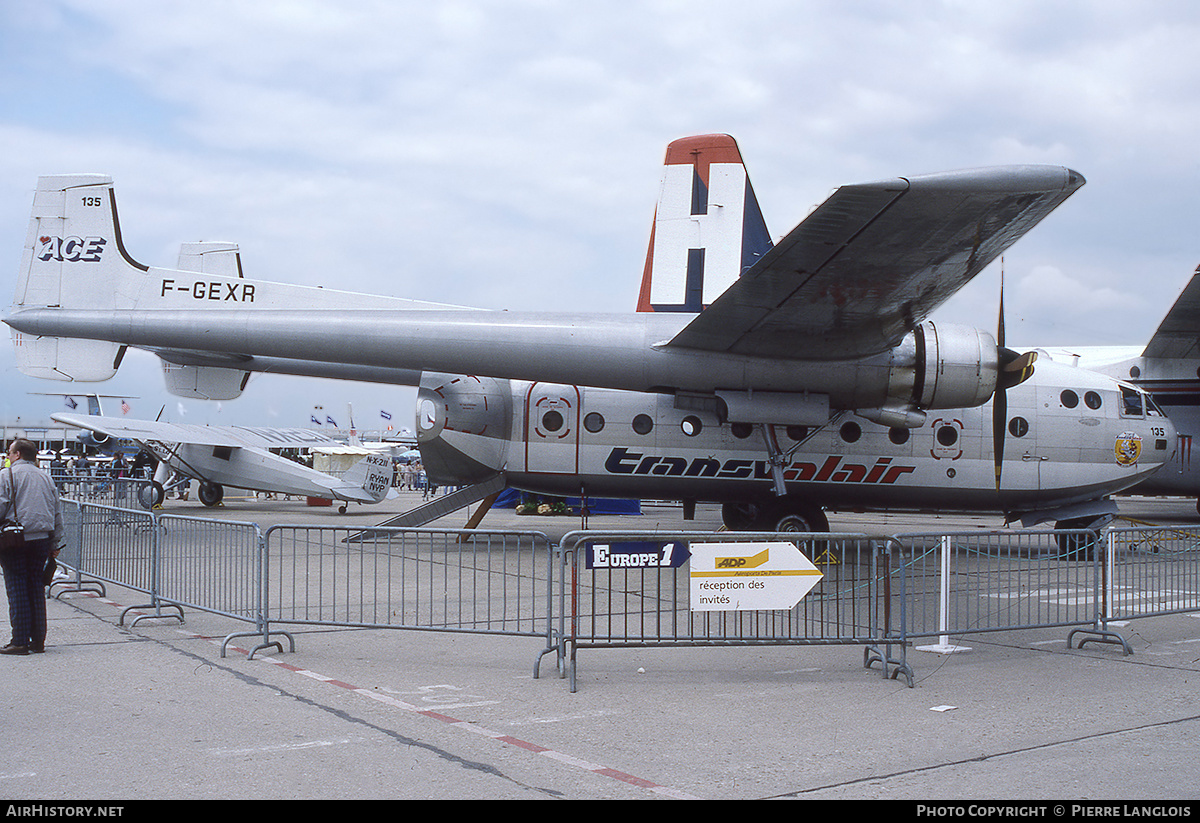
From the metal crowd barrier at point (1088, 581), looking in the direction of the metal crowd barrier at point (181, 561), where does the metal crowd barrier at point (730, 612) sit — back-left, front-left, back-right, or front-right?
front-left

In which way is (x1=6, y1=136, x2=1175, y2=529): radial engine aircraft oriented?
to the viewer's right

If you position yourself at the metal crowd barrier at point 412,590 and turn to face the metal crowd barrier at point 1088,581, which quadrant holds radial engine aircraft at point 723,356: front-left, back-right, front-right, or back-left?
front-left

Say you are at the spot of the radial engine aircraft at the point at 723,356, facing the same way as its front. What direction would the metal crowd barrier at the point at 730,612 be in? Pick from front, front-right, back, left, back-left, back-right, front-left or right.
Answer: right

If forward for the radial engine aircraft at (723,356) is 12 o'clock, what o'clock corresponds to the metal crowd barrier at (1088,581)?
The metal crowd barrier is roughly at 2 o'clock from the radial engine aircraft.

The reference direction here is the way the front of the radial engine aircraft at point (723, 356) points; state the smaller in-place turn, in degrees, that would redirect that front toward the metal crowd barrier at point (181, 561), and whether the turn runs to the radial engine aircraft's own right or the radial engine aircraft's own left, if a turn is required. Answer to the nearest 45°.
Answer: approximately 135° to the radial engine aircraft's own right

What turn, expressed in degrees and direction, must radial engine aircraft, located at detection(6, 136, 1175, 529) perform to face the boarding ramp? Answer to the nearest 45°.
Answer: approximately 135° to its left
